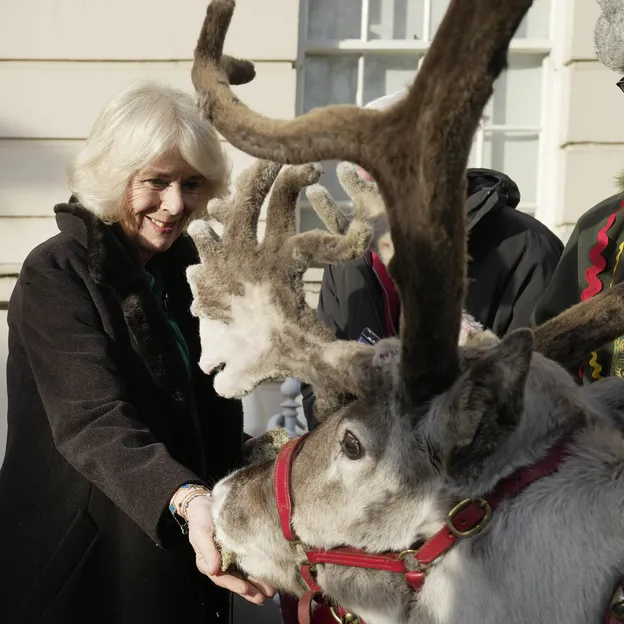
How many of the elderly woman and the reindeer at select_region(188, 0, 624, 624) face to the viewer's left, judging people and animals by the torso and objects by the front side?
1

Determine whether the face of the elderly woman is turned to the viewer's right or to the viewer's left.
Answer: to the viewer's right

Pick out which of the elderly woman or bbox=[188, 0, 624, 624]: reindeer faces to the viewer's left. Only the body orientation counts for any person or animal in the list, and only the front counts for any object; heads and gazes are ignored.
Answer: the reindeer

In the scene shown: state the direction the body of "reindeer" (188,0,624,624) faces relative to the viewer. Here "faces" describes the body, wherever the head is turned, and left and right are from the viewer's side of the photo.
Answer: facing to the left of the viewer

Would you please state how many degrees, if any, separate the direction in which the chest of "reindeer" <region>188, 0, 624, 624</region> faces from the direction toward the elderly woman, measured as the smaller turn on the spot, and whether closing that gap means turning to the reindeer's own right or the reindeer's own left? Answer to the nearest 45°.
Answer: approximately 45° to the reindeer's own right

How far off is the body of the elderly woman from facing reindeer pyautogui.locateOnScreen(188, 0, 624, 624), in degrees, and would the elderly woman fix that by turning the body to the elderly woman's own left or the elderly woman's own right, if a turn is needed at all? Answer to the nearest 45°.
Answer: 0° — they already face it

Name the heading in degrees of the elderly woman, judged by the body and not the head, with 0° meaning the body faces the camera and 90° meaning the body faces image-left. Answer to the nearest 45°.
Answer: approximately 315°
